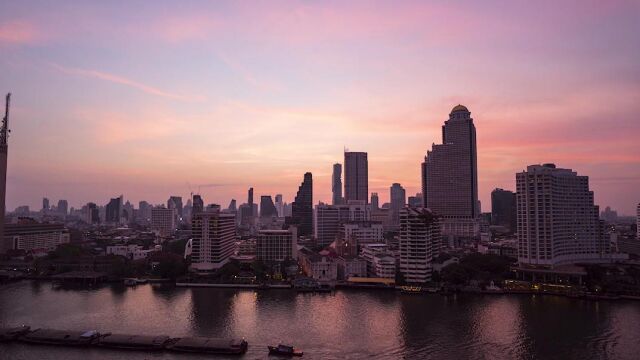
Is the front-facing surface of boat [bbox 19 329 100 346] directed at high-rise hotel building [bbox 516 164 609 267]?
no

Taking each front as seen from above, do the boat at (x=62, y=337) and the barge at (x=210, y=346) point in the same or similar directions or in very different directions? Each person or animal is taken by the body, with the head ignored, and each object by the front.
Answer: same or similar directions

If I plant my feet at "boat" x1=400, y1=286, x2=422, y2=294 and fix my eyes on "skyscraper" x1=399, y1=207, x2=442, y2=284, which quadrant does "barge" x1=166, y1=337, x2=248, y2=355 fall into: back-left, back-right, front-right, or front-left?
back-left
